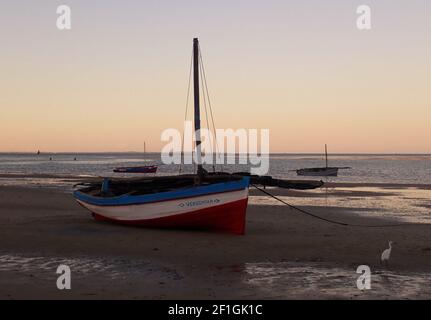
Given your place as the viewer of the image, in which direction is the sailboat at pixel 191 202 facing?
facing the viewer and to the right of the viewer
